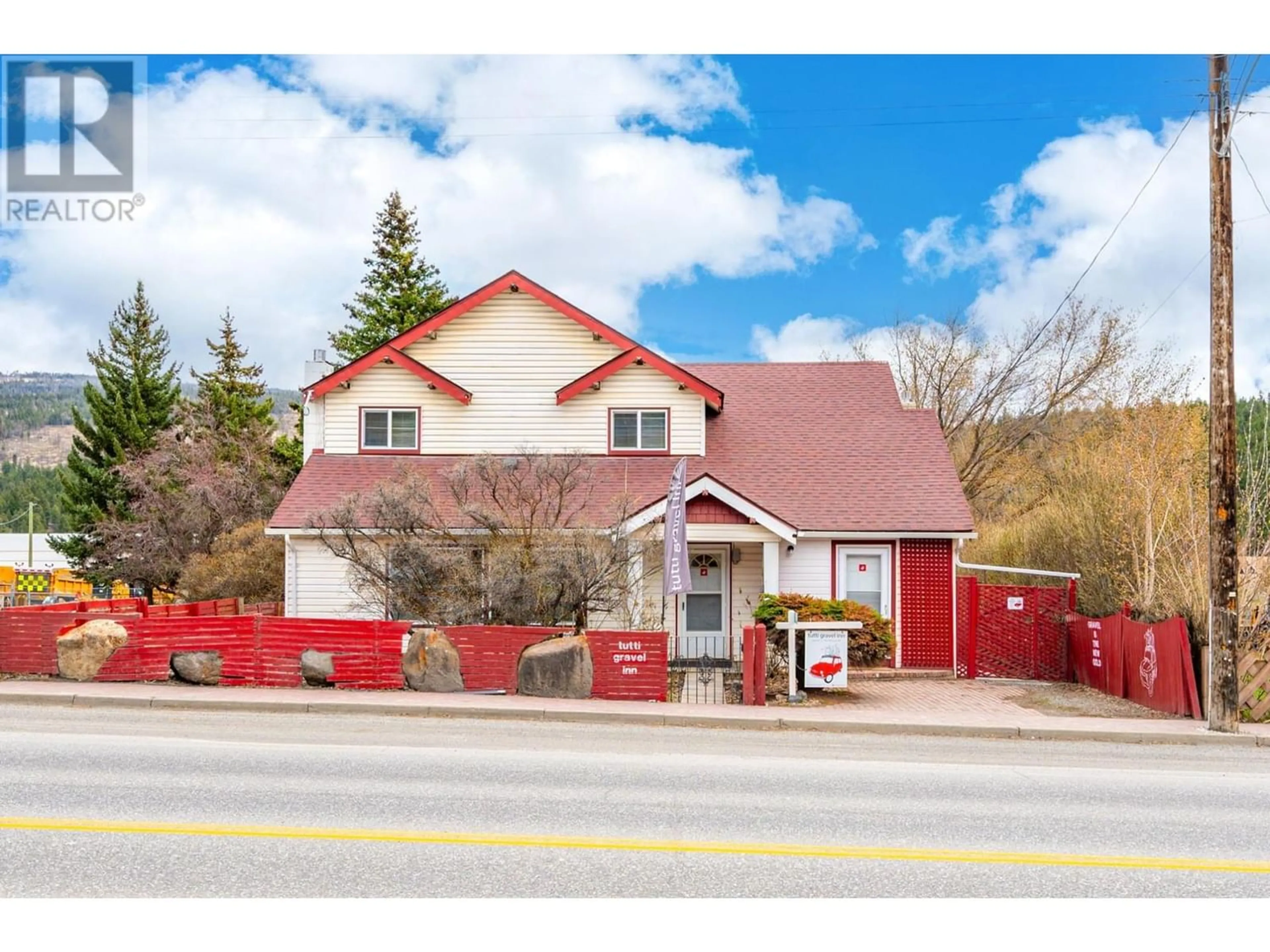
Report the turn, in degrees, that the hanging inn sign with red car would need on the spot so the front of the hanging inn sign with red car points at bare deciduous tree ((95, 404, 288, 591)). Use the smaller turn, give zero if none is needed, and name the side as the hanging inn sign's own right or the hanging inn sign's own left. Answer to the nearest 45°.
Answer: approximately 135° to the hanging inn sign's own right

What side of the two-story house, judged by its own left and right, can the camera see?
front

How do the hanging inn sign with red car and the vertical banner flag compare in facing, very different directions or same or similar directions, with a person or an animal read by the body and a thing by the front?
same or similar directions

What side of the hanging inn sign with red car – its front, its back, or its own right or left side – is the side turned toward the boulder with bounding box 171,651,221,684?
right

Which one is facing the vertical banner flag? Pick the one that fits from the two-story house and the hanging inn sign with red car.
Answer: the two-story house

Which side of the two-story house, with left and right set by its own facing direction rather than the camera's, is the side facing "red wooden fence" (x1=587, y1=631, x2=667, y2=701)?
front

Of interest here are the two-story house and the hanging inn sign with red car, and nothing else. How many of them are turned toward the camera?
2

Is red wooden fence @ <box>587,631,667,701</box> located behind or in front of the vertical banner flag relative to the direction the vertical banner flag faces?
in front

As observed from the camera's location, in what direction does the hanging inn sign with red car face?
facing the viewer

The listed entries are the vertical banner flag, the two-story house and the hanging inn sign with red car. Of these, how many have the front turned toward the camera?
3

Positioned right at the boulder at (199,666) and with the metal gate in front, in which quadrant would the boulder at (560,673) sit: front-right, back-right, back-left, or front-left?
front-right

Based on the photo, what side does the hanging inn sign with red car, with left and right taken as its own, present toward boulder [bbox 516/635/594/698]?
right

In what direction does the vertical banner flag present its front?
toward the camera
